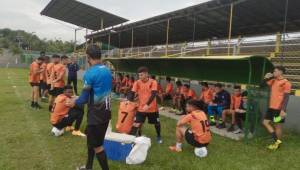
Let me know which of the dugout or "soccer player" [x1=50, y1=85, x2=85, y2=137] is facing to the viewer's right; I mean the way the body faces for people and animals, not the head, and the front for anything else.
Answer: the soccer player

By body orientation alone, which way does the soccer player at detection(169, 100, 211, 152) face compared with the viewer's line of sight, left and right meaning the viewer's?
facing away from the viewer and to the left of the viewer

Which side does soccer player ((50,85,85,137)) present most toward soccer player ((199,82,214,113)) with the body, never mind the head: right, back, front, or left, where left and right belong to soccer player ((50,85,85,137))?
front

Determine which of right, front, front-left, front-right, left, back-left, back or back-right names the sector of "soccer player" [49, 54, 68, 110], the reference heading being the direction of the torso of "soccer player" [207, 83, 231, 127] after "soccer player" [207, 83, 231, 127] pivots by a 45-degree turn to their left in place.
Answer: right

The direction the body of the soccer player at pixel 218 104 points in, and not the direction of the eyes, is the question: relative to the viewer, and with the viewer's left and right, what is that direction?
facing the viewer and to the left of the viewer

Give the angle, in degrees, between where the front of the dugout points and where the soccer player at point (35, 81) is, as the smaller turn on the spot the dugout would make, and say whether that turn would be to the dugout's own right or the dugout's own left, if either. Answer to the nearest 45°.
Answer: approximately 45° to the dugout's own right

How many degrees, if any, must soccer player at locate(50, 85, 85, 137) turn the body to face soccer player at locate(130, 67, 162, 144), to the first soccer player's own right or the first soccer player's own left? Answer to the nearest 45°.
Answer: approximately 45° to the first soccer player's own right

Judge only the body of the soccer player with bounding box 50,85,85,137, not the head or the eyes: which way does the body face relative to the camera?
to the viewer's right

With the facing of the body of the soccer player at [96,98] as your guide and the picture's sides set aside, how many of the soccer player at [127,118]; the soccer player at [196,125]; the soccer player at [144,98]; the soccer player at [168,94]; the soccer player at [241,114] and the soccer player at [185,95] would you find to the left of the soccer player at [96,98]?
0

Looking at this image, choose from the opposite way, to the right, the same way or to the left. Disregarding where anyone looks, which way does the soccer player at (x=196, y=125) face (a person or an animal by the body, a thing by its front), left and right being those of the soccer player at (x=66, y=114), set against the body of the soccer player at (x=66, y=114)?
to the left

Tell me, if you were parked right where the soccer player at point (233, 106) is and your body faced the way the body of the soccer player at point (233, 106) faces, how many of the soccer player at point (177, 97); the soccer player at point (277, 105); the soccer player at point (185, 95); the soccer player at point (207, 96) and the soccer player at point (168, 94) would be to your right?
4

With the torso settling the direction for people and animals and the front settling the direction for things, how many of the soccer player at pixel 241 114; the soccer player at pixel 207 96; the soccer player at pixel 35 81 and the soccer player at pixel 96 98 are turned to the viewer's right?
1

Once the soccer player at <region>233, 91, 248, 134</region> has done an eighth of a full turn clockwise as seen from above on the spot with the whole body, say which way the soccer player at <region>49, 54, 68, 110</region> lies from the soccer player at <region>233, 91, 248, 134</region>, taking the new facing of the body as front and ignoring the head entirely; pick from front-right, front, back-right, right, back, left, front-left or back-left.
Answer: front-left
